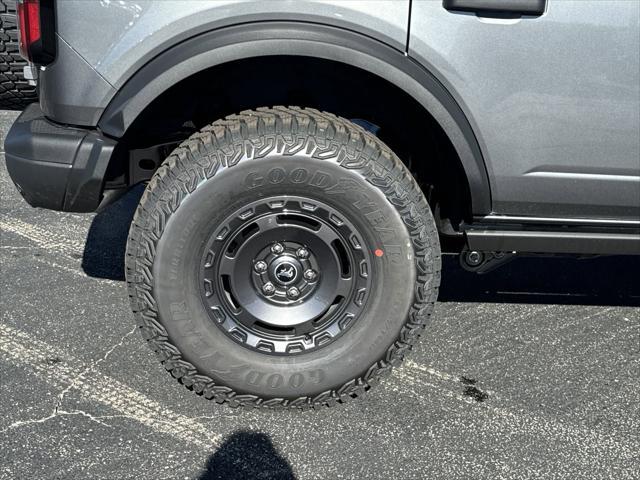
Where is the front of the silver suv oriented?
to the viewer's right
